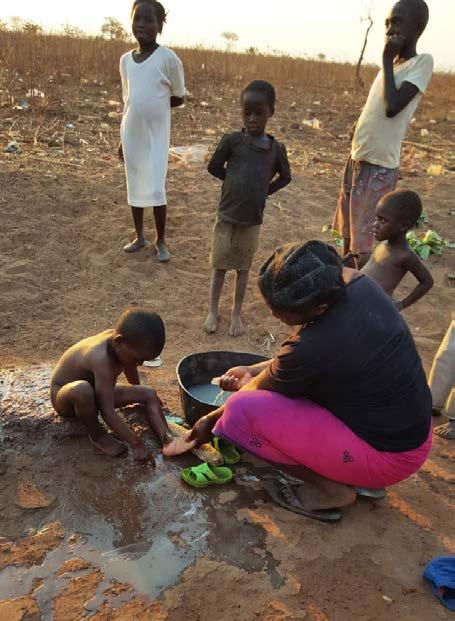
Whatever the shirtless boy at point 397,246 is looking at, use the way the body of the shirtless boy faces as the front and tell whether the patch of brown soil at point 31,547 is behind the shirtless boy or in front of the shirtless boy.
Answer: in front

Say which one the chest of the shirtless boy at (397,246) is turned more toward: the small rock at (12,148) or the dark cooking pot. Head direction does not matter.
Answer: the dark cooking pot

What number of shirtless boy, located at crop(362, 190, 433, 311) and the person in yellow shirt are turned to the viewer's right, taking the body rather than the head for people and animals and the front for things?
0

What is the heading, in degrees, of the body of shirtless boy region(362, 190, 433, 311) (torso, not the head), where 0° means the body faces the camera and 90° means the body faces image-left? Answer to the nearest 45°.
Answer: approximately 45°

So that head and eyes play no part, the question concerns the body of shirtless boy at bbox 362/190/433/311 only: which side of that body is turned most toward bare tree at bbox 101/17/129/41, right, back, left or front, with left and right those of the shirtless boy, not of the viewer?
right

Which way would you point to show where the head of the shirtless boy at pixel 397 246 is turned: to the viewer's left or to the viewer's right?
to the viewer's left

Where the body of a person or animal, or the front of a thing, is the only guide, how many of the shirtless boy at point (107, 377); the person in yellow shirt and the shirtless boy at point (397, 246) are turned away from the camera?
0

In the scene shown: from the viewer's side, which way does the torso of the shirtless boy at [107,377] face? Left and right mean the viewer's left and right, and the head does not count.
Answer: facing the viewer and to the right of the viewer

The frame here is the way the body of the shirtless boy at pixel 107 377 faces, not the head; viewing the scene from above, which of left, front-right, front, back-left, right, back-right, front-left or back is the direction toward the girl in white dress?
back-left

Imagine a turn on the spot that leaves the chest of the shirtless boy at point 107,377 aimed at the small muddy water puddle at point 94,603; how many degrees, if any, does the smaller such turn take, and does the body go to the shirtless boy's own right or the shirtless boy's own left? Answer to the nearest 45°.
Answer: approximately 45° to the shirtless boy's own right

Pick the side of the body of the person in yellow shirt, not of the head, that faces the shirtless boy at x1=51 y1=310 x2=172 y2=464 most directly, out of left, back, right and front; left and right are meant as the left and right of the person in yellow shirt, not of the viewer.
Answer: front

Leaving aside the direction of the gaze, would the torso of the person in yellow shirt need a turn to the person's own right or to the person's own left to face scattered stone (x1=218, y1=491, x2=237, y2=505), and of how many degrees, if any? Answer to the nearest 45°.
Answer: approximately 45° to the person's own left

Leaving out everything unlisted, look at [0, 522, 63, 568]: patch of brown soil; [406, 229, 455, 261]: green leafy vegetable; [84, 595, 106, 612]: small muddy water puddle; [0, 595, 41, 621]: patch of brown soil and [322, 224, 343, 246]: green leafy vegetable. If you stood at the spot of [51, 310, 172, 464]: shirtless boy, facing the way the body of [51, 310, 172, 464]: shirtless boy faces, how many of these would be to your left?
2

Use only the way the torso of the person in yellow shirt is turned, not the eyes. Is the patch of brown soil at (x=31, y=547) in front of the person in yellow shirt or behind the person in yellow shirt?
in front
